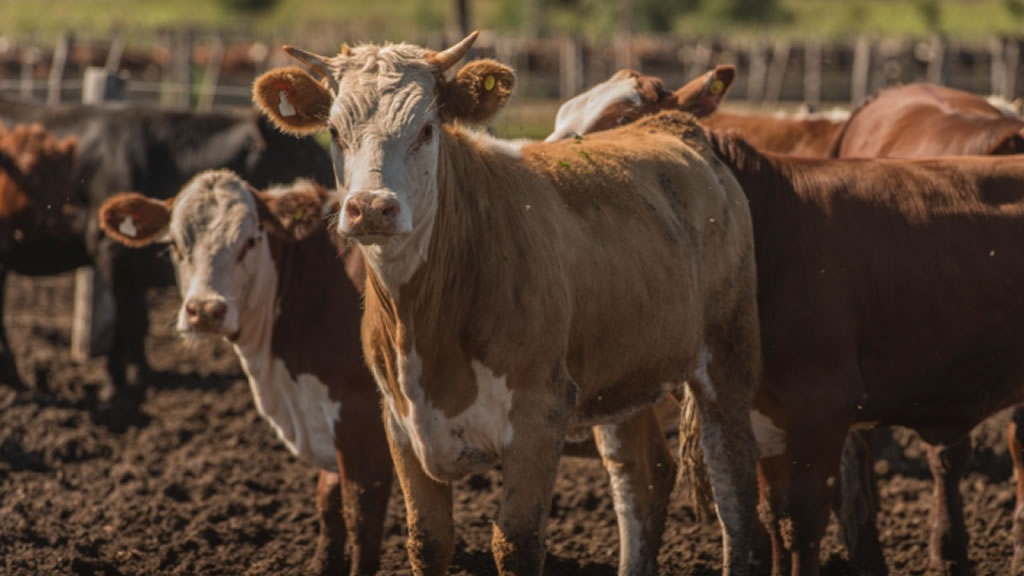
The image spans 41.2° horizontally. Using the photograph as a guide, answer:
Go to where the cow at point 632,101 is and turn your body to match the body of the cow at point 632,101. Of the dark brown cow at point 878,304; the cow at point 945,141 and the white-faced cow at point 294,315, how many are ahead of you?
1

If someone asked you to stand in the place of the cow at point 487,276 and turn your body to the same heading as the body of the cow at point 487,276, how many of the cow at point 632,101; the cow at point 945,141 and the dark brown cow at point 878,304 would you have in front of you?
0

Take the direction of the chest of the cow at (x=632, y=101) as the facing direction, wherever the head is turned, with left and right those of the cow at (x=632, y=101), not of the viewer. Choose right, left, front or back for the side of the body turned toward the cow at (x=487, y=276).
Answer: left

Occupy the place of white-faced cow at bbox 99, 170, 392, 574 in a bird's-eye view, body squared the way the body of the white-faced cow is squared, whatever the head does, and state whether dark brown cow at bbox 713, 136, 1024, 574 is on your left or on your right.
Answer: on your left

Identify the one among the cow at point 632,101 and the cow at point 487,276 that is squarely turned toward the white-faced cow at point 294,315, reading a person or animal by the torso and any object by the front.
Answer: the cow at point 632,101

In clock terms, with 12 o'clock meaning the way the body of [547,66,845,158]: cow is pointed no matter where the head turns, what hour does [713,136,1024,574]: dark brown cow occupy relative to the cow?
The dark brown cow is roughly at 7 o'clock from the cow.

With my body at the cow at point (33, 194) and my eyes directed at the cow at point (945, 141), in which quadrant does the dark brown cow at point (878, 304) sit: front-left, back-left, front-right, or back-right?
front-right

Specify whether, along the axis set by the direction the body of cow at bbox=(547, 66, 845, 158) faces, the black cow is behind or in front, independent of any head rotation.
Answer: in front

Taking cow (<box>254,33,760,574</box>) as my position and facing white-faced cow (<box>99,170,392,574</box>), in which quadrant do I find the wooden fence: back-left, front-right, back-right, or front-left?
front-right

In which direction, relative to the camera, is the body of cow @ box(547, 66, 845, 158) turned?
to the viewer's left
